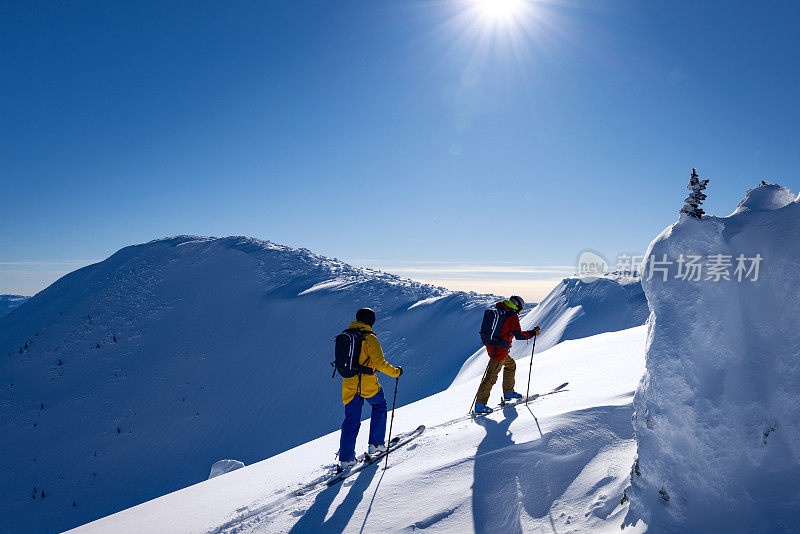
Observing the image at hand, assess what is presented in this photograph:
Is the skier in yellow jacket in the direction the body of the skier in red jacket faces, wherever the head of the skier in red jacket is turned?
no

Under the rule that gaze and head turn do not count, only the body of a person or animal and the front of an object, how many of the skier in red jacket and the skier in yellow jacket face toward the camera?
0

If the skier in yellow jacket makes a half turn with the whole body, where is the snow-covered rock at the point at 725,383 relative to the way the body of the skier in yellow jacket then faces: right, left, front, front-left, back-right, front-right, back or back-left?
left

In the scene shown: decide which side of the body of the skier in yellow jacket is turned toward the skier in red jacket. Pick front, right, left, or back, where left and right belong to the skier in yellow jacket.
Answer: front

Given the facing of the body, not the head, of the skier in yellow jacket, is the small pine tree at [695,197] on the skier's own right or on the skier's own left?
on the skier's own right

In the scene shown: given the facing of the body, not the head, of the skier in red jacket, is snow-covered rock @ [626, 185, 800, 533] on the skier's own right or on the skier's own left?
on the skier's own right

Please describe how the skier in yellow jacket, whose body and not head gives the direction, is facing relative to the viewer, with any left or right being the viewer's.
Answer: facing away from the viewer and to the right of the viewer
